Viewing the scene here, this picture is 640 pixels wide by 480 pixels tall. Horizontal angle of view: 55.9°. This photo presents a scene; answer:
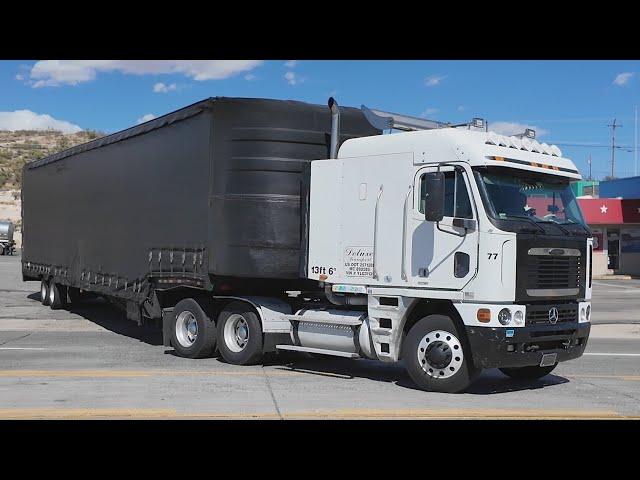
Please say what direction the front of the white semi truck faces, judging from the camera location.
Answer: facing the viewer and to the right of the viewer

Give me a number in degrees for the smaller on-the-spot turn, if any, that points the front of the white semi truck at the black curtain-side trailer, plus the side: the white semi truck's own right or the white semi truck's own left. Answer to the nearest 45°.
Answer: approximately 180°

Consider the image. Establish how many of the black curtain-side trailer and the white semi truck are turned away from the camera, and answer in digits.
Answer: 0

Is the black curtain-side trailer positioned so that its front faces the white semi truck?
yes
